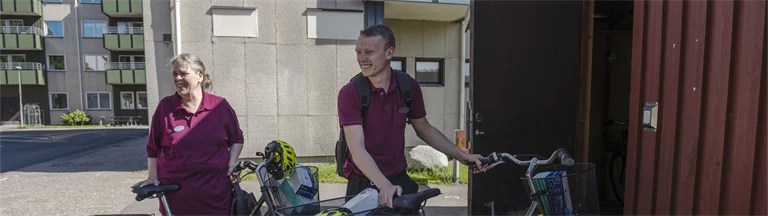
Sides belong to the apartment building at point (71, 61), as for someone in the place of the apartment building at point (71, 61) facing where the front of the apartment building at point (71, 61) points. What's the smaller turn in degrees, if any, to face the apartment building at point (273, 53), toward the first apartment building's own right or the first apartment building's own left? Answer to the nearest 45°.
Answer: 0° — it already faces it

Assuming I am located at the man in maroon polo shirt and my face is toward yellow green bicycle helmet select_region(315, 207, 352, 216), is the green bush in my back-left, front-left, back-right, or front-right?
back-right

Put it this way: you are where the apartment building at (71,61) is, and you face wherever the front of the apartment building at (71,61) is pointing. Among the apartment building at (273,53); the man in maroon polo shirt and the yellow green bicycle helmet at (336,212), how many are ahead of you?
3

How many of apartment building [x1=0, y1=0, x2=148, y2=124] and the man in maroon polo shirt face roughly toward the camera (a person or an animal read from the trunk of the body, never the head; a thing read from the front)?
2

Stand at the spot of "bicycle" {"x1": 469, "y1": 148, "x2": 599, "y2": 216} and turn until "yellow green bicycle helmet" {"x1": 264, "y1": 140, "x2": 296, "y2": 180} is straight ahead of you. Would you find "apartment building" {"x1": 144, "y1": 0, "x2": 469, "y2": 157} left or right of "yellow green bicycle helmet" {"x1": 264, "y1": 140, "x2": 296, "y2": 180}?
right

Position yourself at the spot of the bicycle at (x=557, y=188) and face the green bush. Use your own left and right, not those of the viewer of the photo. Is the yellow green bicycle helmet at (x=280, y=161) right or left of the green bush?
left

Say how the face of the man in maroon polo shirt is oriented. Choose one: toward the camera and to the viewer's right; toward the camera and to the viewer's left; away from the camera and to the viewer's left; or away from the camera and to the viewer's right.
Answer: toward the camera and to the viewer's left

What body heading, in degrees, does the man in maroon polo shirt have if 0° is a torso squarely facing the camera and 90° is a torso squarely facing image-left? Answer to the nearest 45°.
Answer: approximately 0°

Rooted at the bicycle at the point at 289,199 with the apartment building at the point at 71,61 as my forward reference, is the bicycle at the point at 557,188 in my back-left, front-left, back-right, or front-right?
back-right

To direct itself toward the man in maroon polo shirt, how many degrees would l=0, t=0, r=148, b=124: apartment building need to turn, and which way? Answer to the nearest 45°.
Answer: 0° — it already faces them

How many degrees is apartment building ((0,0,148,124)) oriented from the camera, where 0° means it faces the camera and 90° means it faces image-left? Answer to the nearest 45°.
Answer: approximately 0°

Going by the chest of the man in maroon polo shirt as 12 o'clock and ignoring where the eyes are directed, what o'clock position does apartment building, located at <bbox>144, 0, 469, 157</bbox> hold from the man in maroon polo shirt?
The apartment building is roughly at 5 o'clock from the man in maroon polo shirt.
